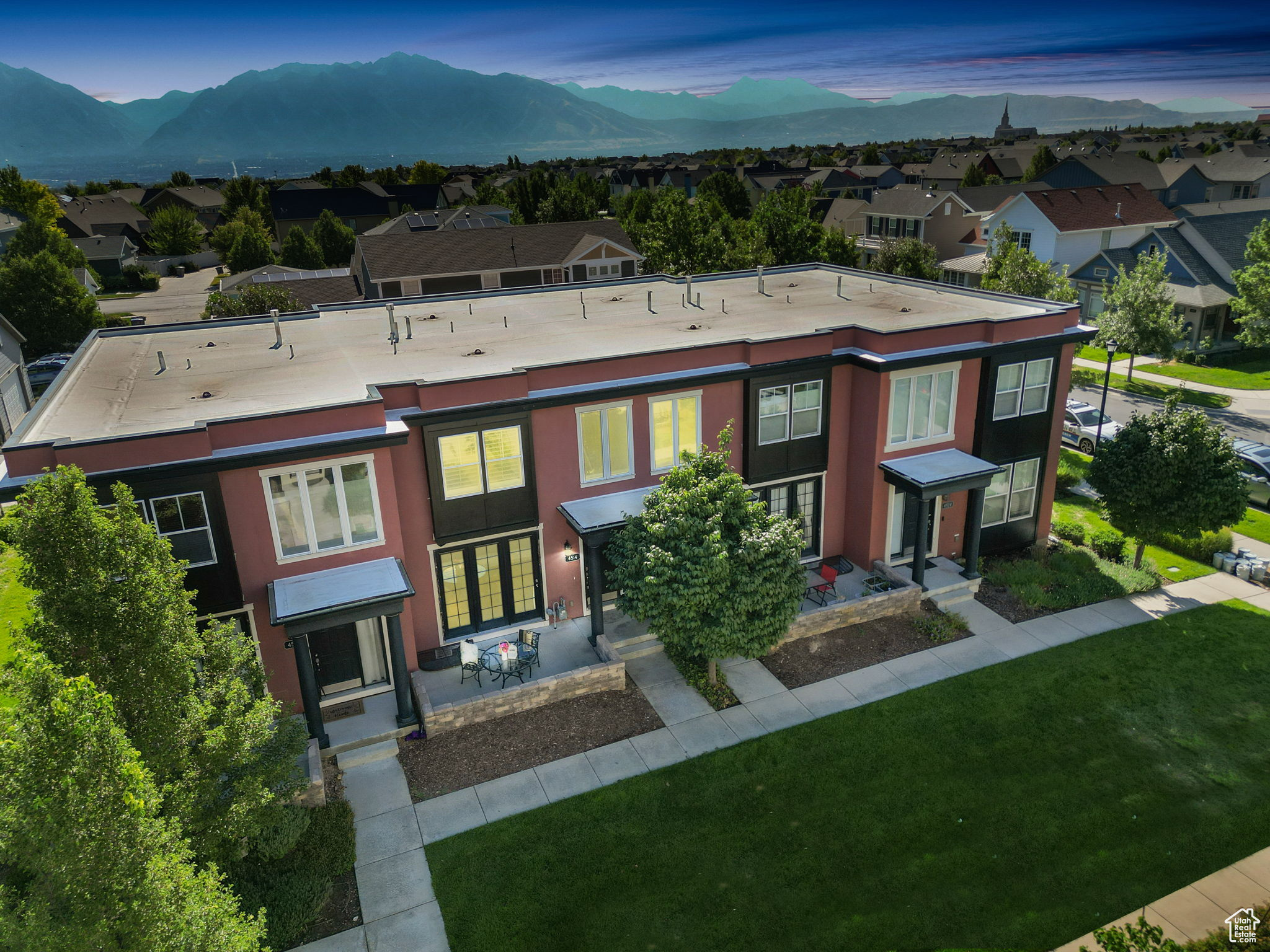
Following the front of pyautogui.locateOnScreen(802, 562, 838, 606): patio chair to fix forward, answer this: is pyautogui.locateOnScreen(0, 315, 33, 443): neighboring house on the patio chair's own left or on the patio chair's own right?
on the patio chair's own right

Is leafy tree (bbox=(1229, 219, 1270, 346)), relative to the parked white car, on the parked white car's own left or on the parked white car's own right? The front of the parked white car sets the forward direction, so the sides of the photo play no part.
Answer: on the parked white car's own left

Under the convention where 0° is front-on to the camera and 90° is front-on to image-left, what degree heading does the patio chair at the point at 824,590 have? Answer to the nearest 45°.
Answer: approximately 45°

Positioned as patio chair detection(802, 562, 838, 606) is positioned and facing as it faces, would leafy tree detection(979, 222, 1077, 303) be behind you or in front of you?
behind

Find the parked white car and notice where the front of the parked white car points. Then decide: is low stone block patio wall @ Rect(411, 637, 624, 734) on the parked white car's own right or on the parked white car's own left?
on the parked white car's own right

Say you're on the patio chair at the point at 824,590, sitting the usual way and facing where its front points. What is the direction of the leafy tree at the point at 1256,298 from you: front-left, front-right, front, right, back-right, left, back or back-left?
back

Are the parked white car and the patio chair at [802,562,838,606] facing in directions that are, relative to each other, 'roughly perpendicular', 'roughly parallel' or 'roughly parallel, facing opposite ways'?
roughly perpendicular
